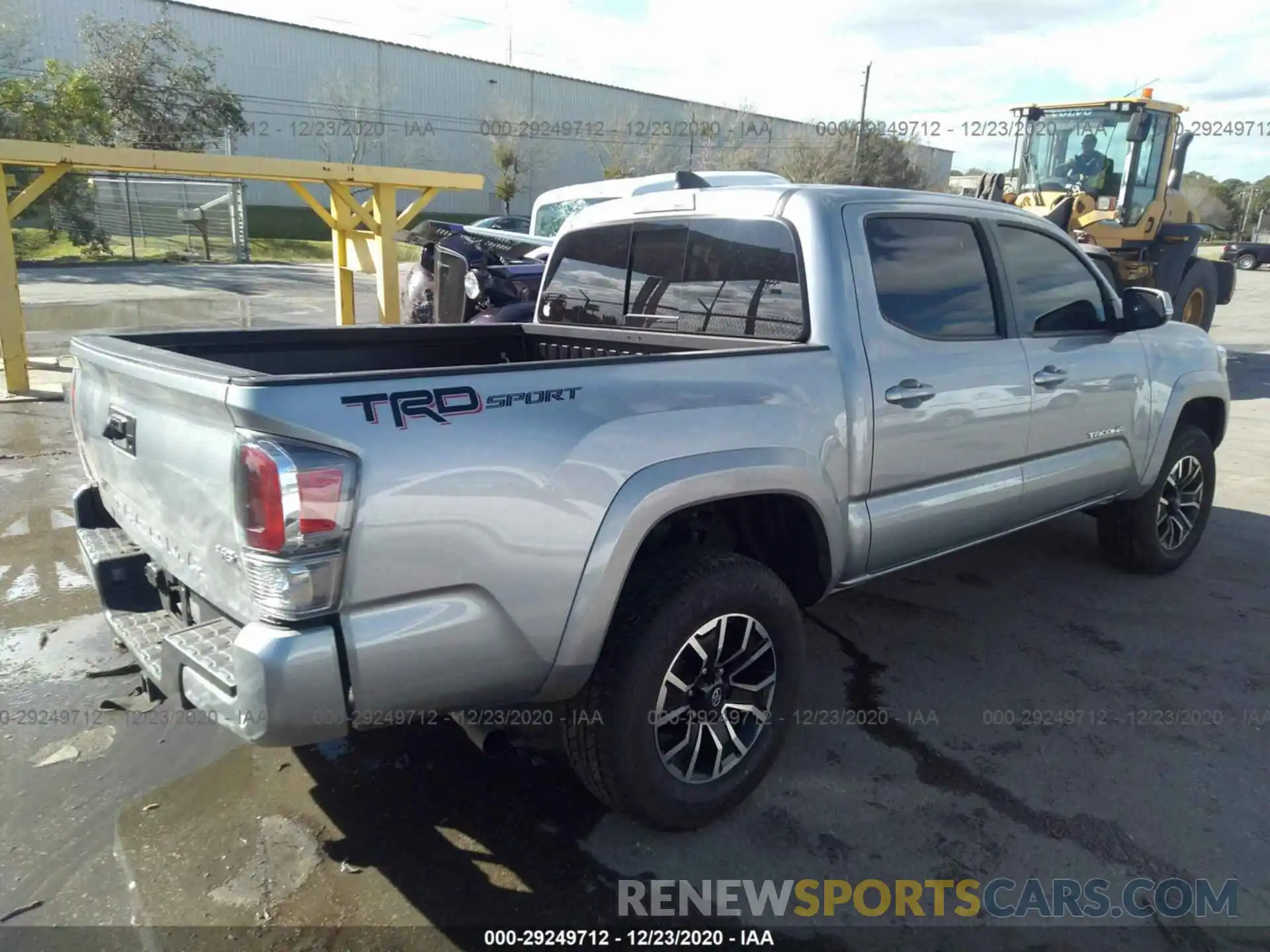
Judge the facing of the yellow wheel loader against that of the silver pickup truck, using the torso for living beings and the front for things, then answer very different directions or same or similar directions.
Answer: very different directions

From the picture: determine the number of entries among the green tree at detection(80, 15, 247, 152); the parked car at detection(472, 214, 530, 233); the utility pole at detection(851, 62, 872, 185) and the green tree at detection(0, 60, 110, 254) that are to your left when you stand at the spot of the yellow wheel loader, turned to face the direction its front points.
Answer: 0

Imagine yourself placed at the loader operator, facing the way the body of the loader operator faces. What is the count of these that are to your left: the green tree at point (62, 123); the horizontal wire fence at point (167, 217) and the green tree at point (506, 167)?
0

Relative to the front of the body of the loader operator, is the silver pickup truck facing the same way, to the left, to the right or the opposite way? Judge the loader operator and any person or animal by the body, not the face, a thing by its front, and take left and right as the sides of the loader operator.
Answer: the opposite way

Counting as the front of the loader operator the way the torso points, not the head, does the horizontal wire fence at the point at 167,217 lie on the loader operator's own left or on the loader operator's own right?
on the loader operator's own right

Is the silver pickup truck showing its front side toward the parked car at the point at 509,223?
no

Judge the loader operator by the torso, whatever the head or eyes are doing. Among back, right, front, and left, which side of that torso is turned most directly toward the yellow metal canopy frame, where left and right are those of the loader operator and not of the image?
front

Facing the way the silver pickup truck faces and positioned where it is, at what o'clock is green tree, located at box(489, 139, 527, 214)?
The green tree is roughly at 10 o'clock from the silver pickup truck.

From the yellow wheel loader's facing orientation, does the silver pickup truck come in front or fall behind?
in front

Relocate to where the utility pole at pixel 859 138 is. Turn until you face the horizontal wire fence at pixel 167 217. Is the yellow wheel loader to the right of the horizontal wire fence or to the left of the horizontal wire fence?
left

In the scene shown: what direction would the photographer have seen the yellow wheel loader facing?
facing the viewer and to the left of the viewer

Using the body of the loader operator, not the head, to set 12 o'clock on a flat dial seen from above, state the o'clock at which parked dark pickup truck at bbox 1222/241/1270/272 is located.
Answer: The parked dark pickup truck is roughly at 5 o'clock from the loader operator.

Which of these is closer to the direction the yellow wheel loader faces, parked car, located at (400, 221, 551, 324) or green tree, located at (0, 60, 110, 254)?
the parked car

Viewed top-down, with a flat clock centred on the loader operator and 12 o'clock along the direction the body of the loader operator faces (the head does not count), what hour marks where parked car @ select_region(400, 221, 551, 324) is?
The parked car is roughly at 12 o'clock from the loader operator.

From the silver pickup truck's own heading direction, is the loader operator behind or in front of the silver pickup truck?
in front

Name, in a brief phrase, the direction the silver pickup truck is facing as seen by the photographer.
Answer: facing away from the viewer and to the right of the viewer

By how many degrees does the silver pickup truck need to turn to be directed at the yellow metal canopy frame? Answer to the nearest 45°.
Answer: approximately 90° to its left
